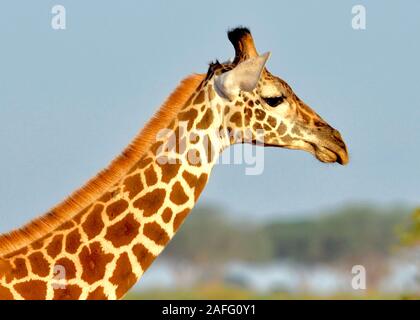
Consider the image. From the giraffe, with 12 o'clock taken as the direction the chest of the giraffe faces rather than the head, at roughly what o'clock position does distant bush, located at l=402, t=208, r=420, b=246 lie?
The distant bush is roughly at 10 o'clock from the giraffe.

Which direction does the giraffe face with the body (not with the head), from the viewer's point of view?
to the viewer's right
